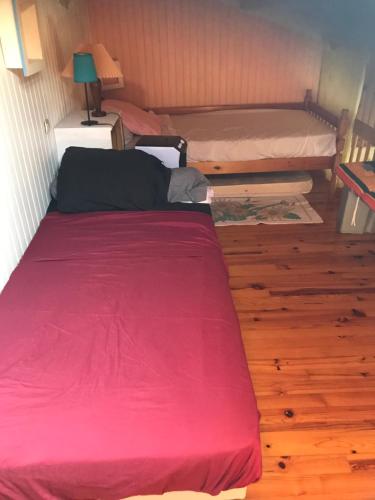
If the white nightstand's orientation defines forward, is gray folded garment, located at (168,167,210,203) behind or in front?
in front

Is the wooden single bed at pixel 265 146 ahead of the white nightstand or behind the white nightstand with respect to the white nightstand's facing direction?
ahead

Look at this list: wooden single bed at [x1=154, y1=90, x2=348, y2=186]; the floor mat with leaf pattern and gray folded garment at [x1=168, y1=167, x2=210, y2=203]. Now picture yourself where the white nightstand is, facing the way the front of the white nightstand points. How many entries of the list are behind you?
0

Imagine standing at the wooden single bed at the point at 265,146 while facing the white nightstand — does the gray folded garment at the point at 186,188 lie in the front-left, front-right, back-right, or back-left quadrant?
front-left
